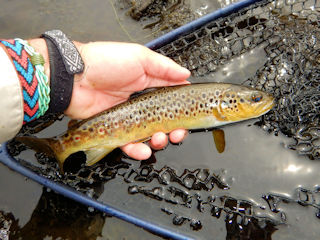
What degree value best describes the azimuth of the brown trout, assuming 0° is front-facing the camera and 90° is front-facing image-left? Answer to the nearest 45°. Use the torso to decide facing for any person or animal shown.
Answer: approximately 270°
